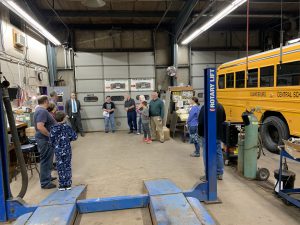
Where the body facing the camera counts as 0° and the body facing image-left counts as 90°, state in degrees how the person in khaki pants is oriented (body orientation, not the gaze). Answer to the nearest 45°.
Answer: approximately 45°

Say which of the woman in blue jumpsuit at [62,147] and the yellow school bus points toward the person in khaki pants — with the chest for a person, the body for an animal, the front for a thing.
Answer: the woman in blue jumpsuit

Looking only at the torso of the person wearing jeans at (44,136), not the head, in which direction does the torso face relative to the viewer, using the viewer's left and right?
facing to the right of the viewer

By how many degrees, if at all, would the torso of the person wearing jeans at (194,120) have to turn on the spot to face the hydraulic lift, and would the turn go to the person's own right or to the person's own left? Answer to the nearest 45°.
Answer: approximately 90° to the person's own left

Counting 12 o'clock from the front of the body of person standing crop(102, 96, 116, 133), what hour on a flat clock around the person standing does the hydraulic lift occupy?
The hydraulic lift is roughly at 12 o'clock from the person standing.

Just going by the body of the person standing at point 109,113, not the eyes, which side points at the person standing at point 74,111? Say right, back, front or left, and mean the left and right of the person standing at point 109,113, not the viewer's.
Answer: right

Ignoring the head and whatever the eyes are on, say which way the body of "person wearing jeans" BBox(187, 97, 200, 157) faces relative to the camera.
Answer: to the viewer's left

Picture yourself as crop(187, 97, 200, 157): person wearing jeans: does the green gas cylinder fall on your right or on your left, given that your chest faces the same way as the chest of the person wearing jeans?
on your left

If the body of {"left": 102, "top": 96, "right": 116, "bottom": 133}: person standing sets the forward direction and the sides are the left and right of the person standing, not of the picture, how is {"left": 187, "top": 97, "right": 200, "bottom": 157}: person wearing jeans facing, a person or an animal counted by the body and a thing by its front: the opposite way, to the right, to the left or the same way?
to the right
